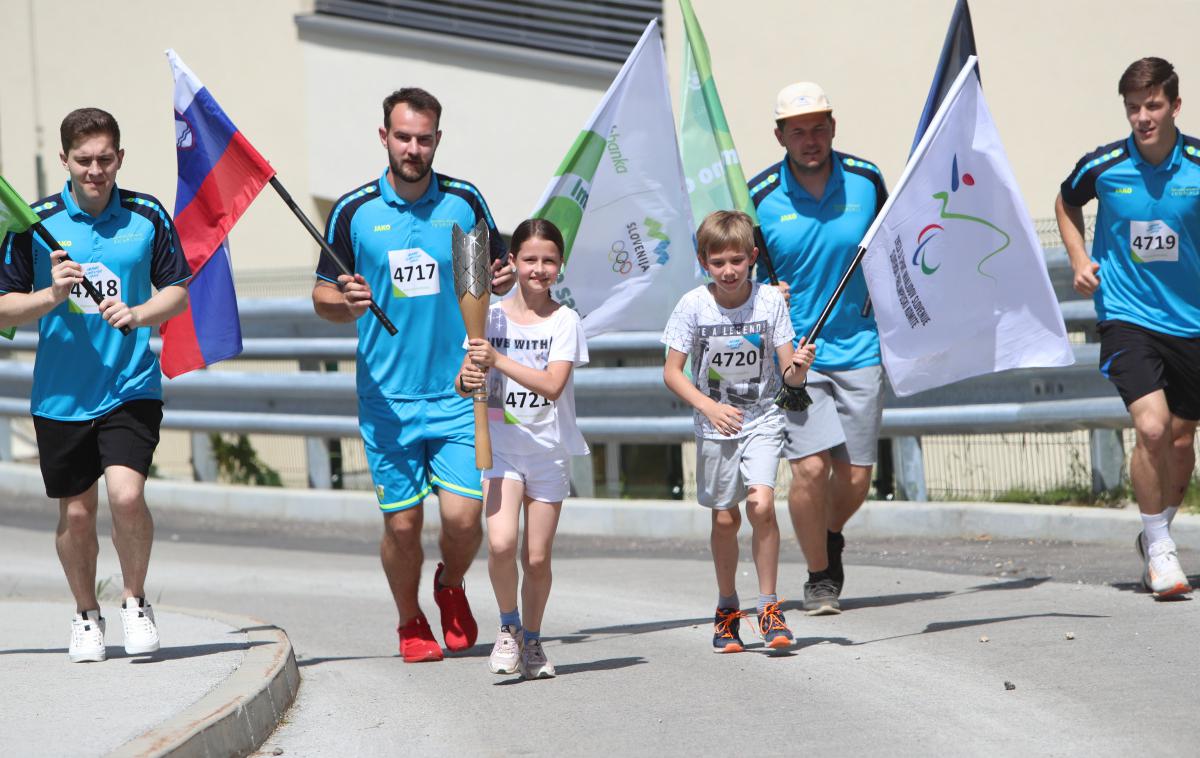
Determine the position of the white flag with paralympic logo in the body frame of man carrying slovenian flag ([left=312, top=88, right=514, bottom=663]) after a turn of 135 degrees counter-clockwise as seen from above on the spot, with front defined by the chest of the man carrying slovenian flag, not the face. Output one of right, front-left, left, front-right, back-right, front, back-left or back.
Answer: front-right

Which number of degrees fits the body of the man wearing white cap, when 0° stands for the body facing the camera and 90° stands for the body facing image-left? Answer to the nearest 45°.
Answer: approximately 0°

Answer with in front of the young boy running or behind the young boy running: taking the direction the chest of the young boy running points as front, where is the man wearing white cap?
behind

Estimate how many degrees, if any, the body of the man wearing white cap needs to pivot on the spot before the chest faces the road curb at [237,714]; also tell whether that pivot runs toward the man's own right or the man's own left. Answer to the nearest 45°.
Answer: approximately 45° to the man's own right

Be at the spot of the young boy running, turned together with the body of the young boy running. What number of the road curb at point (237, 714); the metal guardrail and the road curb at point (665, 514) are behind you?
2

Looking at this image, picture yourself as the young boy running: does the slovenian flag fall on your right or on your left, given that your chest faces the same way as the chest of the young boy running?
on your right

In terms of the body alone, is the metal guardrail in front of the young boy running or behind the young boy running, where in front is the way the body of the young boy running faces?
behind
